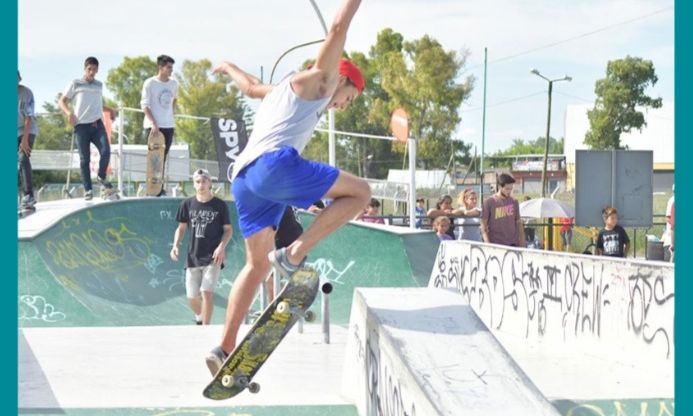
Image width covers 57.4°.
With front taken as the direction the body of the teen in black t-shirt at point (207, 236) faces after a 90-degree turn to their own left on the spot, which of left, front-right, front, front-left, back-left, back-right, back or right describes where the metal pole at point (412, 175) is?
front-left

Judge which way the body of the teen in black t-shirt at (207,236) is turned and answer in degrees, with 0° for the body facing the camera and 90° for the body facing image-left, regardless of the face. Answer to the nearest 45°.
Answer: approximately 0°

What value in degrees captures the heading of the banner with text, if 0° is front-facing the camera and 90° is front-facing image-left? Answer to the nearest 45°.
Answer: approximately 0°

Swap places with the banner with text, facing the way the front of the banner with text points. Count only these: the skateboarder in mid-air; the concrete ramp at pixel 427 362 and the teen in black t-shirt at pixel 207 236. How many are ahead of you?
3

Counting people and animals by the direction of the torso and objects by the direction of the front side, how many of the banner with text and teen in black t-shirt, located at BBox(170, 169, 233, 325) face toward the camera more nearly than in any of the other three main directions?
2

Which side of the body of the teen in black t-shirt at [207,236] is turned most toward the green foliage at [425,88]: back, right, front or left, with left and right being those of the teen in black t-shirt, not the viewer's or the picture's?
back
